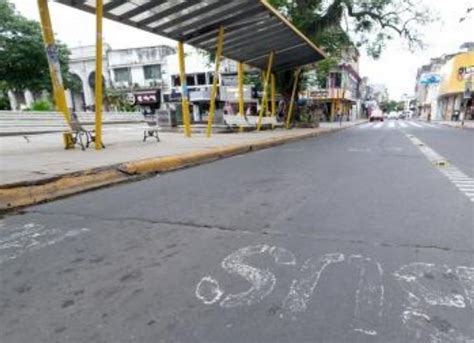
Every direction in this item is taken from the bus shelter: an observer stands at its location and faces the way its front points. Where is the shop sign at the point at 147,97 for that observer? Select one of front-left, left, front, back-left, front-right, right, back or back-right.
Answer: back-left

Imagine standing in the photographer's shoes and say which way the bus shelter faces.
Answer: facing the viewer and to the right of the viewer

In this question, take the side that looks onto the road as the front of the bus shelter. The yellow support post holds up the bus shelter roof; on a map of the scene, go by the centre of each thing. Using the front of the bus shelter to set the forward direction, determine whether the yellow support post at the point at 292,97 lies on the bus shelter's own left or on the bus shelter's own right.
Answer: on the bus shelter's own left

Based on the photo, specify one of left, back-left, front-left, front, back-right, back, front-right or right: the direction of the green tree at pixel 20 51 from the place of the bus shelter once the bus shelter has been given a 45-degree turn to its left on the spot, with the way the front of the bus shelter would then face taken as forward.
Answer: back-left
